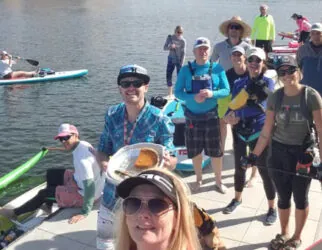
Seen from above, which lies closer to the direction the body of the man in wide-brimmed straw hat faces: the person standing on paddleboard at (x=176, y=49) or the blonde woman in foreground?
the blonde woman in foreground

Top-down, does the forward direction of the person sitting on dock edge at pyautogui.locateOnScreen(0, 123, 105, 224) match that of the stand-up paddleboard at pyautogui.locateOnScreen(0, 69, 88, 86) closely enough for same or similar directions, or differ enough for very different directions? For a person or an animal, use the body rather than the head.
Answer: very different directions

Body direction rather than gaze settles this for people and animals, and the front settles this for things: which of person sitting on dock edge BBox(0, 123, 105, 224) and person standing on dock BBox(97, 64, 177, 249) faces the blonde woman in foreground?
the person standing on dock

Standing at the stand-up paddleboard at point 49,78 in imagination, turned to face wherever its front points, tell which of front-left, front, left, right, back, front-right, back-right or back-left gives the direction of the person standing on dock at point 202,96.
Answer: right
